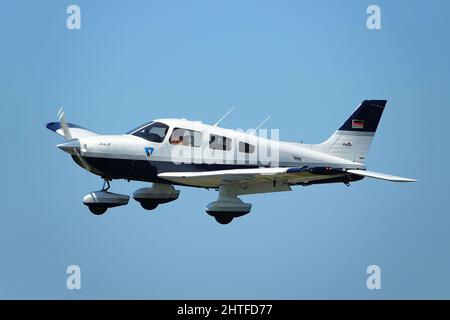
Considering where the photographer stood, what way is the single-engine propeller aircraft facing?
facing the viewer and to the left of the viewer
